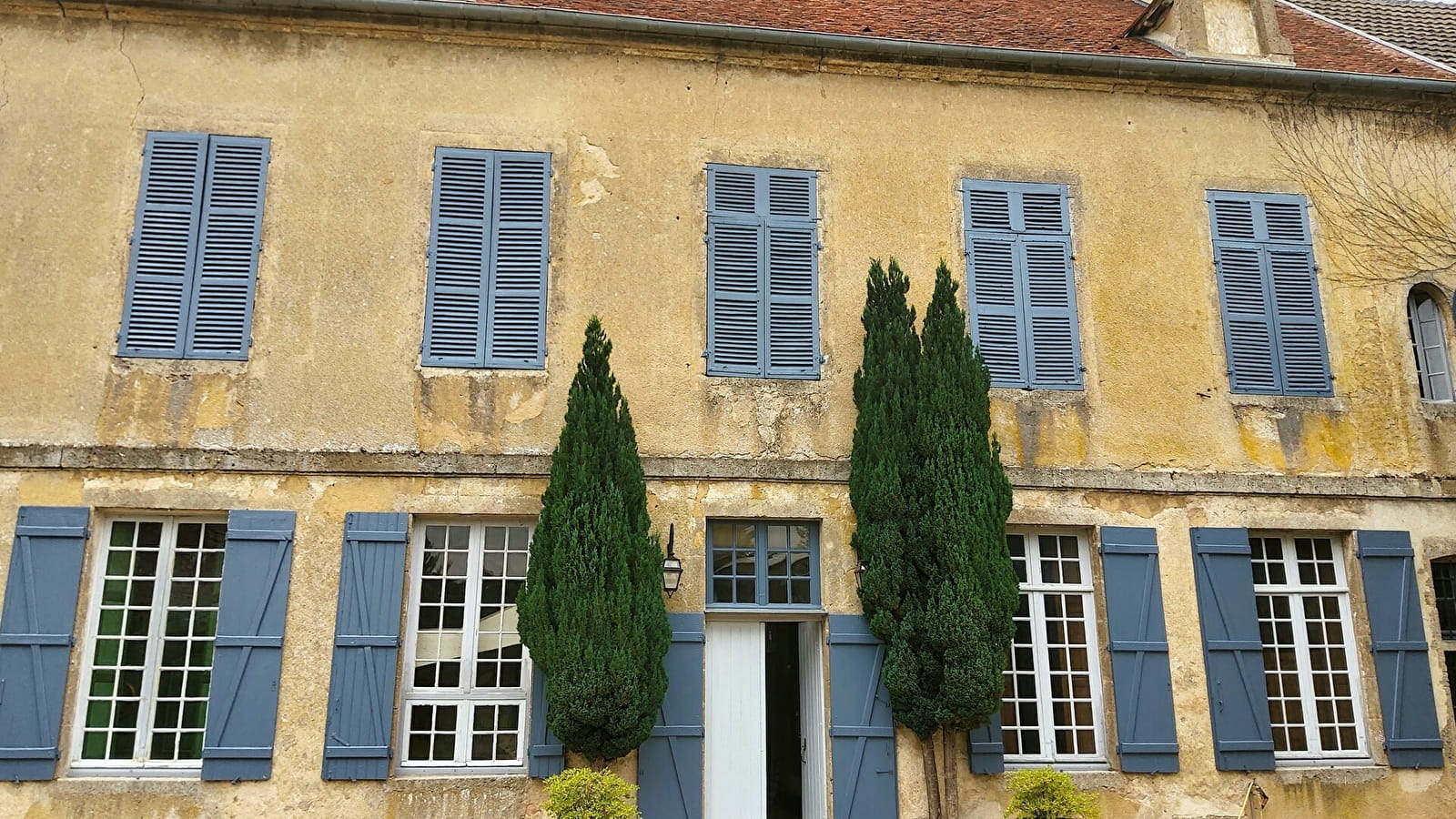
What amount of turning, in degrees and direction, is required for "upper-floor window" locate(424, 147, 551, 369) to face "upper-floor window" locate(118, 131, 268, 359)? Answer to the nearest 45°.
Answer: approximately 90° to its right

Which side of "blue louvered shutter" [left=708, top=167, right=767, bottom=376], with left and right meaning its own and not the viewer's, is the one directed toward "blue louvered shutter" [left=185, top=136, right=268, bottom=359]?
right

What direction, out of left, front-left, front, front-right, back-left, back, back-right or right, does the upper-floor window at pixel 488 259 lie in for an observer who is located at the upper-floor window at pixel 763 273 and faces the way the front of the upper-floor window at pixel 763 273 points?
right

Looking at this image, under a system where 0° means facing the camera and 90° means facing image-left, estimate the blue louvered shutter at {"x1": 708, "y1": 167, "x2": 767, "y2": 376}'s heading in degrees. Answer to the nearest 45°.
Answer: approximately 0°

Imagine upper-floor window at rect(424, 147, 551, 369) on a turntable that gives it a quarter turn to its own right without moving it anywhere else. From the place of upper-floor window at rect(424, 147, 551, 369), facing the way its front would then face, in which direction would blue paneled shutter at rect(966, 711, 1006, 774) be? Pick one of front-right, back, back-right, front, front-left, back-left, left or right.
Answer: back

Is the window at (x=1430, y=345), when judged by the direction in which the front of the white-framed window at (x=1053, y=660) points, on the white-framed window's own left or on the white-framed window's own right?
on the white-framed window's own left
